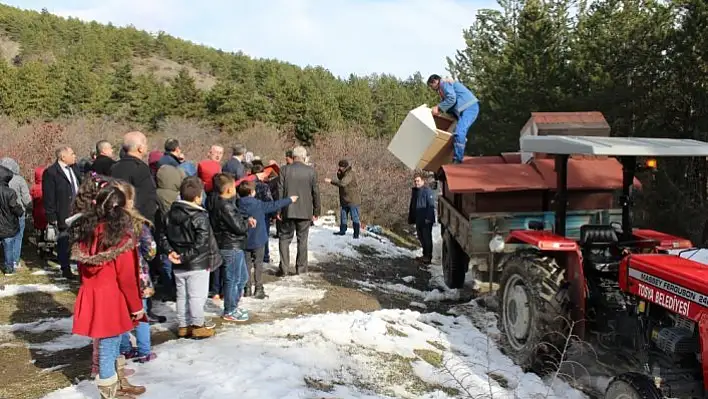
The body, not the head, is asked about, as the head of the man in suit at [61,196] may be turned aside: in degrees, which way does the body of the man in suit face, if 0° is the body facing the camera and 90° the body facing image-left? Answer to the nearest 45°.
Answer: approximately 315°

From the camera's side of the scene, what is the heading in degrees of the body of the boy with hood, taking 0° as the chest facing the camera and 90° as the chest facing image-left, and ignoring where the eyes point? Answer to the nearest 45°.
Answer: approximately 225°

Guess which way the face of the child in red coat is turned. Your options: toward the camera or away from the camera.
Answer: away from the camera

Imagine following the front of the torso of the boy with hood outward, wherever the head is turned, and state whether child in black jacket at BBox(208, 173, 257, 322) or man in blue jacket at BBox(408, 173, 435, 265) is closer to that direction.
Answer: the man in blue jacket

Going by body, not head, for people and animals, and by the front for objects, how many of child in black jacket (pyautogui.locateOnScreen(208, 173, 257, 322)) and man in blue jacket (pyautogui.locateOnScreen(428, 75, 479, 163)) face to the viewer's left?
1

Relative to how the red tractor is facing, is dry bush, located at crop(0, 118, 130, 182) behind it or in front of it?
behind

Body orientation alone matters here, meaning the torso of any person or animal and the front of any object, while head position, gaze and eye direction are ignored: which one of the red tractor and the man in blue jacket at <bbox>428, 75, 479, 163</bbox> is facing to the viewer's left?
the man in blue jacket

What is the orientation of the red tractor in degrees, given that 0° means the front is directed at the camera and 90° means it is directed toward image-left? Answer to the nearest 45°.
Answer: approximately 315°

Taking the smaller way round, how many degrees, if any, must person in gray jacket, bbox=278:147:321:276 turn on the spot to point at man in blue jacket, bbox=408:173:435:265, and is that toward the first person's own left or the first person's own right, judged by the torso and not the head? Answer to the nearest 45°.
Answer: approximately 45° to the first person's own right

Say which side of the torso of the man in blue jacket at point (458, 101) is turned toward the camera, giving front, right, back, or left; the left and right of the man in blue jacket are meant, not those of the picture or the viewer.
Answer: left

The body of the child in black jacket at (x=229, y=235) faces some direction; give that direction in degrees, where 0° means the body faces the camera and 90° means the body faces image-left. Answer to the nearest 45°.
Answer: approximately 270°

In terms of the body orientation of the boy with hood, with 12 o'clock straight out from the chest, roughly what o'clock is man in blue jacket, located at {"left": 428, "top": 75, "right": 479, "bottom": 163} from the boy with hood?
The man in blue jacket is roughly at 1 o'clock from the boy with hood.

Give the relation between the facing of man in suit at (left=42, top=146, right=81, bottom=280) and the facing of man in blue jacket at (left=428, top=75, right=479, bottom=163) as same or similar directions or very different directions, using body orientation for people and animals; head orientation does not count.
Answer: very different directions
